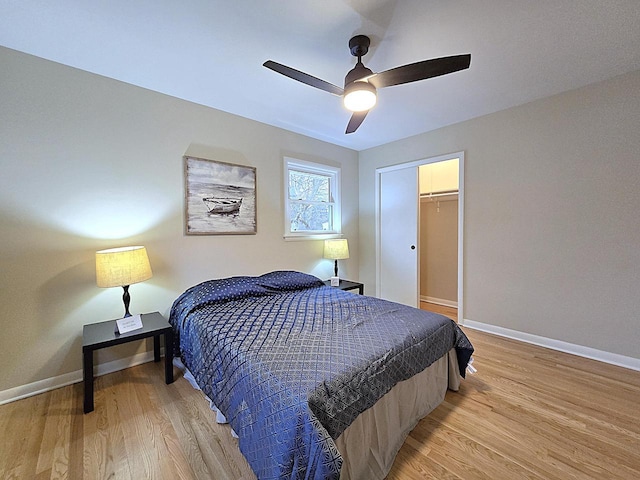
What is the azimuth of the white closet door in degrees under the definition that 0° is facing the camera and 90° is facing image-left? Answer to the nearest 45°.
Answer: approximately 45°

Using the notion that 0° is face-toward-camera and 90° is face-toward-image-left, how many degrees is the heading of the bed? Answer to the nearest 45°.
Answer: approximately 315°

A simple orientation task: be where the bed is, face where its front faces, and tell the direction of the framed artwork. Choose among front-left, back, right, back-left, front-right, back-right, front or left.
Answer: back

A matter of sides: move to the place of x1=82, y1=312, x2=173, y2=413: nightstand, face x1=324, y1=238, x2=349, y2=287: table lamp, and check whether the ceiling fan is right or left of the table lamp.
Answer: right

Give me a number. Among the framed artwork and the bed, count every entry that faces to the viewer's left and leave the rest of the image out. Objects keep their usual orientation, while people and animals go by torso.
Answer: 0

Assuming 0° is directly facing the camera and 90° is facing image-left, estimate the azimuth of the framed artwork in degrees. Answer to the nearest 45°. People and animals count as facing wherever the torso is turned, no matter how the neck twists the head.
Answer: approximately 315°

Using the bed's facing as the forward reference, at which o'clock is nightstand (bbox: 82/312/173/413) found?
The nightstand is roughly at 5 o'clock from the bed.

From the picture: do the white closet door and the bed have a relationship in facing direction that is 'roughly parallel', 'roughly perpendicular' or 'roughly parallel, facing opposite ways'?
roughly perpendicular

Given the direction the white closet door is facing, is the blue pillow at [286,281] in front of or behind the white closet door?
in front

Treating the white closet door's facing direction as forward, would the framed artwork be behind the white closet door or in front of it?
in front

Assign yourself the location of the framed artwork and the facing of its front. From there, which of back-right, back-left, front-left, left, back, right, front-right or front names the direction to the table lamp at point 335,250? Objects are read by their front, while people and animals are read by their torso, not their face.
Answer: front-left
